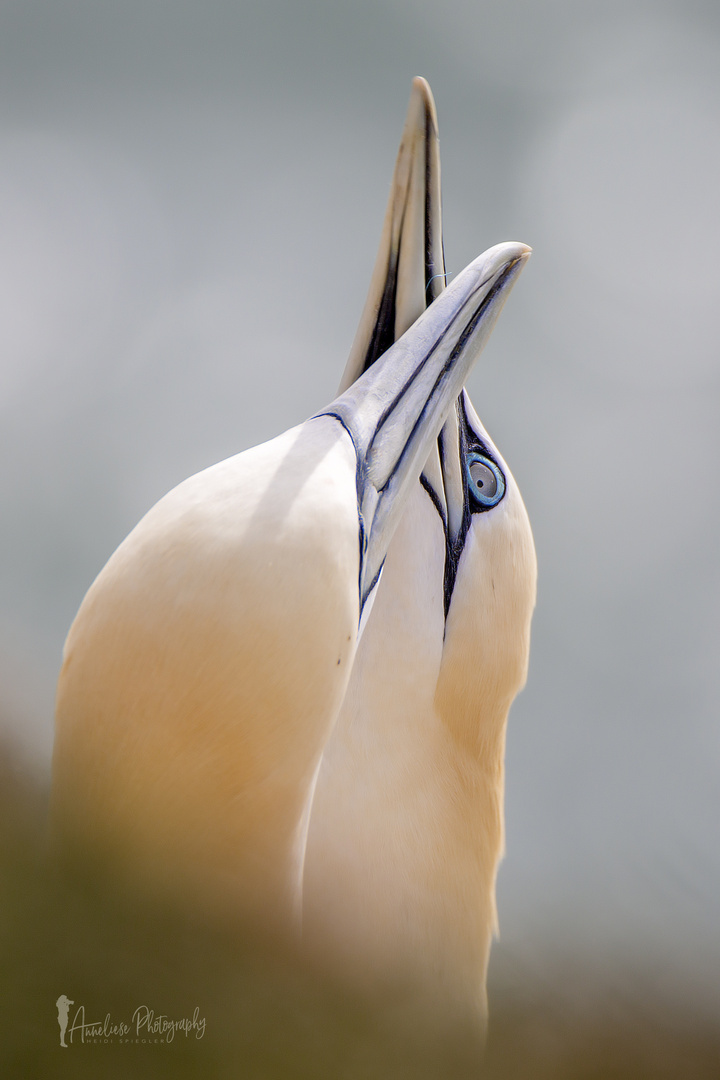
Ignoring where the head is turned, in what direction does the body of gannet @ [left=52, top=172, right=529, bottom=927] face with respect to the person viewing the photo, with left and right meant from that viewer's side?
facing away from the viewer and to the right of the viewer
